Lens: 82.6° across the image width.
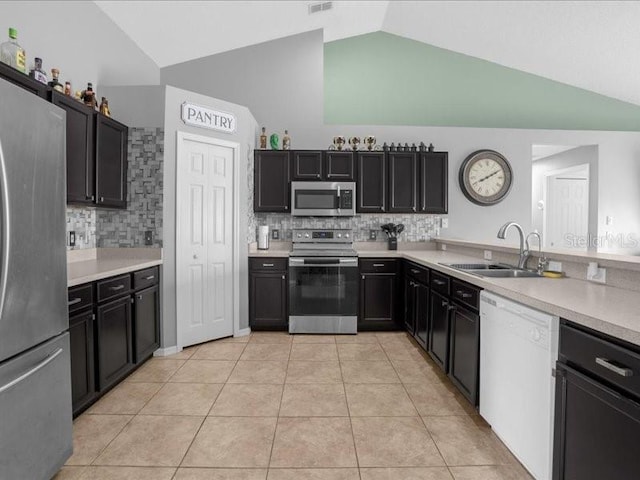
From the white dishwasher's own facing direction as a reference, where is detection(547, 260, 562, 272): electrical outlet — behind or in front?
behind

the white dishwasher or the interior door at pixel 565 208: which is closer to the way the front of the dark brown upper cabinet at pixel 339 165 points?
the white dishwasher

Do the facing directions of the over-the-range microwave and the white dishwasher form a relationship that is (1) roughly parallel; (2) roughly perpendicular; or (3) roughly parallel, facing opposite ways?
roughly perpendicular

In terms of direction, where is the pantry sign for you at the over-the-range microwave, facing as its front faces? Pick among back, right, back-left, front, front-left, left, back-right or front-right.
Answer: front-right

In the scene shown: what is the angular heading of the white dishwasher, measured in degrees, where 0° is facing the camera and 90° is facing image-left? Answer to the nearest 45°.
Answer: approximately 45°

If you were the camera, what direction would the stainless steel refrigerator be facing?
facing the viewer and to the right of the viewer

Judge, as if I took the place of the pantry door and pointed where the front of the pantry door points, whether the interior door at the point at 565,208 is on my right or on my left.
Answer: on my left

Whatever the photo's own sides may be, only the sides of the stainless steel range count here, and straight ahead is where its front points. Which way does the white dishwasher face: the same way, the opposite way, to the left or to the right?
to the right

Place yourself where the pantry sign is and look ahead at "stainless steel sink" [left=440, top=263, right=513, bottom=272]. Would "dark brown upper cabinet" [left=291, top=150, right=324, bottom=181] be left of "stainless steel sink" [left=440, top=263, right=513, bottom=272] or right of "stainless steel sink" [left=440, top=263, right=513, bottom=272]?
left

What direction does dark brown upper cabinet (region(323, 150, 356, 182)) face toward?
toward the camera

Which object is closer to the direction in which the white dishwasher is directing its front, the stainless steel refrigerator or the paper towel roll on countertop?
the stainless steel refrigerator

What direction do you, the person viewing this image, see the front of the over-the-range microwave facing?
facing the viewer

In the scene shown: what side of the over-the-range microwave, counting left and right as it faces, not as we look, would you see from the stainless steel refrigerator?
front

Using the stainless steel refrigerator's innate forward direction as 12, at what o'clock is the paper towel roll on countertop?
The paper towel roll on countertop is roughly at 9 o'clock from the stainless steel refrigerator.

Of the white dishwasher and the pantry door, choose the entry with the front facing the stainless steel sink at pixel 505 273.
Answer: the pantry door
